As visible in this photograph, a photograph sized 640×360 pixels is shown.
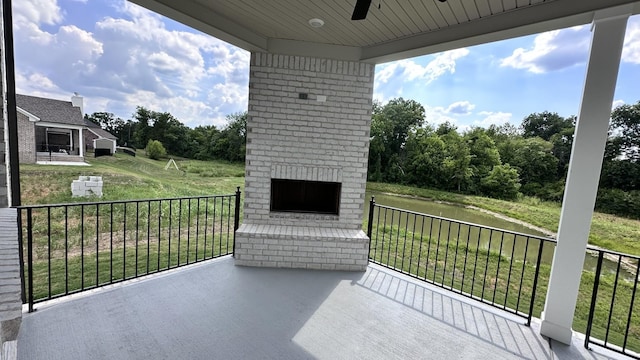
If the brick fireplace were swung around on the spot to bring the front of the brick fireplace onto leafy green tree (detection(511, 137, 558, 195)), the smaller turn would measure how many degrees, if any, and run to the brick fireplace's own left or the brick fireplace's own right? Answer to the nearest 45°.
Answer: approximately 135° to the brick fireplace's own left

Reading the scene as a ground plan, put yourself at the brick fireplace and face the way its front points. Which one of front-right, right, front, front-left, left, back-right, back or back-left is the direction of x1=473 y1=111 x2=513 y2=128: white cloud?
back-left

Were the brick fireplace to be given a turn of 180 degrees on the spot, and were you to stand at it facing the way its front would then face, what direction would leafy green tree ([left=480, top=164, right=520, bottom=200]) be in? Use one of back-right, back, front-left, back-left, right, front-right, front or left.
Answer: front-right

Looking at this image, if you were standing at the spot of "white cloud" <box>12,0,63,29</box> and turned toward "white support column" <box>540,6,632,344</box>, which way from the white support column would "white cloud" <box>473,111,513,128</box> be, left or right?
left

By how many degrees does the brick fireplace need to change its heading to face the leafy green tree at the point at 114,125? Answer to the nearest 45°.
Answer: approximately 135° to its right

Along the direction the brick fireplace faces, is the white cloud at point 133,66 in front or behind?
behind

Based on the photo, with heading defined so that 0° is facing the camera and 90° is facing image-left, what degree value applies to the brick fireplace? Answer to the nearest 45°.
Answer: approximately 0°

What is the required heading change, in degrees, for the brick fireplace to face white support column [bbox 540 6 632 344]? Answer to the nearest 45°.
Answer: approximately 45° to its left

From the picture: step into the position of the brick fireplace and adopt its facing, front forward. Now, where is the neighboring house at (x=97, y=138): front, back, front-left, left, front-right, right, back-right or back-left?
back-right

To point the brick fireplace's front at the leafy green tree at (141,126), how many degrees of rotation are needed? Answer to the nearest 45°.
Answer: approximately 135° to its right

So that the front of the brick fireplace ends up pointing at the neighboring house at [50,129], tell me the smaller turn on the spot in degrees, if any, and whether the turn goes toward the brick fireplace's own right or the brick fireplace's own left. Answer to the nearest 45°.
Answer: approximately 135° to the brick fireplace's own right

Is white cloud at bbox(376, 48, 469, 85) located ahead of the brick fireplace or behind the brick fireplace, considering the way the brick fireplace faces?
behind

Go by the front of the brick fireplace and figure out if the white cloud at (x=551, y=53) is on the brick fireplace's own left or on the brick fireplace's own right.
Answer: on the brick fireplace's own left

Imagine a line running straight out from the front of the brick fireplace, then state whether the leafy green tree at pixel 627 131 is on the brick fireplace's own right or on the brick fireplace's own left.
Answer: on the brick fireplace's own left
